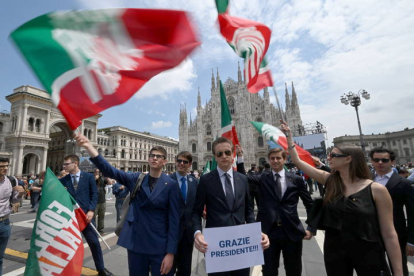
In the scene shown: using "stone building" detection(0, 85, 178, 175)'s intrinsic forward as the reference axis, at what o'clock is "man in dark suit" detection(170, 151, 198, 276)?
The man in dark suit is roughly at 1 o'clock from the stone building.

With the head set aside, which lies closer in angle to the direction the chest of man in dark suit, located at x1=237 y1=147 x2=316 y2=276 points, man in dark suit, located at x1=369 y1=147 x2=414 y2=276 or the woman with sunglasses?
the woman with sunglasses

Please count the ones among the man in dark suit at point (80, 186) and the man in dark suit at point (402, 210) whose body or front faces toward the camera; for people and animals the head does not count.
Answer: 2

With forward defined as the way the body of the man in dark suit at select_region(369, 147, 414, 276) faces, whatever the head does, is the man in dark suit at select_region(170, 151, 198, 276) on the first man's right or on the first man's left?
on the first man's right

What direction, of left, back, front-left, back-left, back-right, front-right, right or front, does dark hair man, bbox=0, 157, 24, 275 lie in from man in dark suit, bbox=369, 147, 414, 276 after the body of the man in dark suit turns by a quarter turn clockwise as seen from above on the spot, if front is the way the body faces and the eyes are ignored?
front-left

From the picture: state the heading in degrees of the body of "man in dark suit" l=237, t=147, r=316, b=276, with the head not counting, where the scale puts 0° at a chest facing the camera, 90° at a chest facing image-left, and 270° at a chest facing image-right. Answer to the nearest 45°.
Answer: approximately 0°

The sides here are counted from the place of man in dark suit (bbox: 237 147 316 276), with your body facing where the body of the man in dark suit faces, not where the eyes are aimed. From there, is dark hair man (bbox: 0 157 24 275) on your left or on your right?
on your right

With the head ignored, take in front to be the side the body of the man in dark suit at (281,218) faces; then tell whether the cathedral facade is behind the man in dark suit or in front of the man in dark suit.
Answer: behind

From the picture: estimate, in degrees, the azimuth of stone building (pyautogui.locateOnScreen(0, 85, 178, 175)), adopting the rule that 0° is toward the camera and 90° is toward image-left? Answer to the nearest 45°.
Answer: approximately 315°

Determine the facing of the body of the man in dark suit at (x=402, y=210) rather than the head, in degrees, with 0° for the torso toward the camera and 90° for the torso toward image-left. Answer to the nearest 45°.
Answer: approximately 0°
